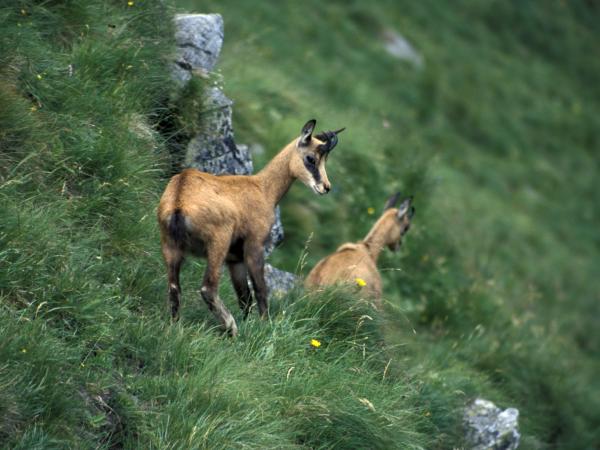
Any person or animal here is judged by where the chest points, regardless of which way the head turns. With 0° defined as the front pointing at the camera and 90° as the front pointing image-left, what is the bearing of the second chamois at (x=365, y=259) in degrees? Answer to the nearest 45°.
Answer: approximately 270°

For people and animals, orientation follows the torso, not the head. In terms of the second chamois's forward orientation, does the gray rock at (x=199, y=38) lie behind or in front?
behind

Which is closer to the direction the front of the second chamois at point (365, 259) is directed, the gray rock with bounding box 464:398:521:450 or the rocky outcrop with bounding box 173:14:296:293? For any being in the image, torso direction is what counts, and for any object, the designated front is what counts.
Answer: the gray rock
